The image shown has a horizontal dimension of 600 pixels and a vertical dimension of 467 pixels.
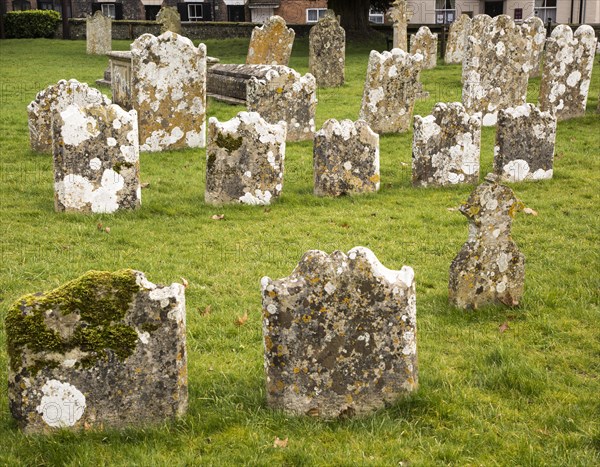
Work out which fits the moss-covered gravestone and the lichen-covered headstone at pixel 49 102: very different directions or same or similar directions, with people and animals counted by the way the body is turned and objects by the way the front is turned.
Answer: same or similar directions

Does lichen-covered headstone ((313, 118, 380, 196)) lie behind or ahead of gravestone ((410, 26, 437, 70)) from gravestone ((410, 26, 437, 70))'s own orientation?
ahead

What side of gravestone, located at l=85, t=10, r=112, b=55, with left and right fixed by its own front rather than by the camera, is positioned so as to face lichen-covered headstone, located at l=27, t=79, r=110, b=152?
front

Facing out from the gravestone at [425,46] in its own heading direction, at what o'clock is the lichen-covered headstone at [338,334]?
The lichen-covered headstone is roughly at 12 o'clock from the gravestone.

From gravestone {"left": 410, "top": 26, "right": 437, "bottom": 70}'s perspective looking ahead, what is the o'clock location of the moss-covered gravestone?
The moss-covered gravestone is roughly at 12 o'clock from the gravestone.

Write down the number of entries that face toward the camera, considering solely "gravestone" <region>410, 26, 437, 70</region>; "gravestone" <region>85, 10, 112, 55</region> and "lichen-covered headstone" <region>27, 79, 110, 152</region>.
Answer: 3

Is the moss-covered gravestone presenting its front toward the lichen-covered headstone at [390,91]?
no

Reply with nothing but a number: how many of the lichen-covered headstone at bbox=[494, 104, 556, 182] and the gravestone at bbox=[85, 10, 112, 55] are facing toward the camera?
2

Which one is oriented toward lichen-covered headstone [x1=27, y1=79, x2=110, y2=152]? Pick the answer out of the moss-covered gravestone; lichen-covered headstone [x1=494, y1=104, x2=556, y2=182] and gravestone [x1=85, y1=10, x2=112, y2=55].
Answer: the gravestone

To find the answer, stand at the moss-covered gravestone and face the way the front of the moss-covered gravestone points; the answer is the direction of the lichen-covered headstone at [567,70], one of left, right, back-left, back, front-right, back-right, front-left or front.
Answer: back-left

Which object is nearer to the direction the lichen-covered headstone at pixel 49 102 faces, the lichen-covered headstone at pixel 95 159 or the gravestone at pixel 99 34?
the lichen-covered headstone

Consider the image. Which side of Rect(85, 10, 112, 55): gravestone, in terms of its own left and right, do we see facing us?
front

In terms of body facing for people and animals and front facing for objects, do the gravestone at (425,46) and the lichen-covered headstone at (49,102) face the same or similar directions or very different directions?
same or similar directions

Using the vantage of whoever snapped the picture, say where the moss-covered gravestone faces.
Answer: facing the viewer

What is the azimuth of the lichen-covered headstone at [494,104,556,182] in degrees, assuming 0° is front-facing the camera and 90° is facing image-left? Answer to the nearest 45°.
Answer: approximately 0°

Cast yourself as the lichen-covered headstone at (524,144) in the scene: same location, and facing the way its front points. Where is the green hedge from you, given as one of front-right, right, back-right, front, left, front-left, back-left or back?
back-right

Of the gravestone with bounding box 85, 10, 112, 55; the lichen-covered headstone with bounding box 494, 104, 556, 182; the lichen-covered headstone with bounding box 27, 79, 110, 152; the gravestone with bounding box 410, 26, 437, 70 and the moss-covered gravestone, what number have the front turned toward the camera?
5

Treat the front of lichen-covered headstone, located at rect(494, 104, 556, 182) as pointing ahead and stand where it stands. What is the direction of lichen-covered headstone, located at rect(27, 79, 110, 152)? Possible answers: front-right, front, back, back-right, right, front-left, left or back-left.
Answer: right

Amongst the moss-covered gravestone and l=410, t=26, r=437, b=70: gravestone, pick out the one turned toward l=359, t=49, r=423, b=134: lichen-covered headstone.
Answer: the gravestone

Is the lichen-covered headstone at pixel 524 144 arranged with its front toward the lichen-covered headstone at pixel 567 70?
no
